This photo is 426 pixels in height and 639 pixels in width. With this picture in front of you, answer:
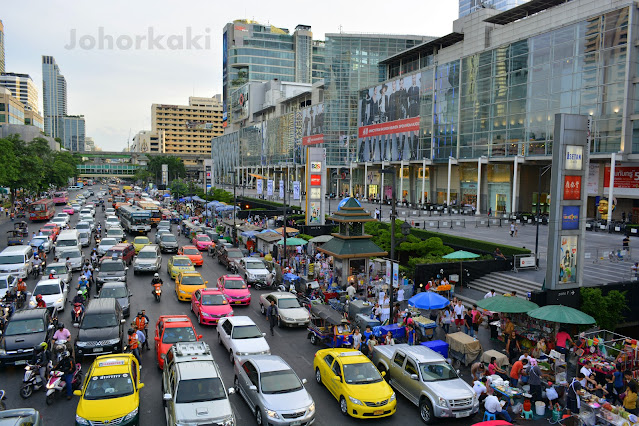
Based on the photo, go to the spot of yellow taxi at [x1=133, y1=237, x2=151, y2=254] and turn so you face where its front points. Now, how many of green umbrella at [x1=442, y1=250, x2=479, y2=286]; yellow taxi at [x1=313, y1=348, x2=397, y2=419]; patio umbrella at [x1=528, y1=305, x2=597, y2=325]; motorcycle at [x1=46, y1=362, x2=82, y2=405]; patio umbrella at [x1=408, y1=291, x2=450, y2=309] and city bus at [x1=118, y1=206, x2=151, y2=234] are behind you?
1

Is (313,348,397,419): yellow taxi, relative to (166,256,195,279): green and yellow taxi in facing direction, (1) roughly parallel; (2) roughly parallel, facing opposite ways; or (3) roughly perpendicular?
roughly parallel

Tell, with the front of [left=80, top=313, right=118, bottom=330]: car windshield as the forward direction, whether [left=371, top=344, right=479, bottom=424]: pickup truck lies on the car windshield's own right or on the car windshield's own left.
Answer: on the car windshield's own left

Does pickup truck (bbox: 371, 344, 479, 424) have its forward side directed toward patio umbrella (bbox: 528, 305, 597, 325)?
no

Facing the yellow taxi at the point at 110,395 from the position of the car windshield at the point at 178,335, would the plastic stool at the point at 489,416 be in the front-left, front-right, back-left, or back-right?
front-left

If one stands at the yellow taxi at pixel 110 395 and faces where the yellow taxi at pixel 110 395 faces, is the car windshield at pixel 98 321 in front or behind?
behind

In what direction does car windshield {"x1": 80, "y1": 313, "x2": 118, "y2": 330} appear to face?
toward the camera

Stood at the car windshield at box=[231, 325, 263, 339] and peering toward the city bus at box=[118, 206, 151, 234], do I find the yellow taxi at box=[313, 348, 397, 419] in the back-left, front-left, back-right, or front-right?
back-right

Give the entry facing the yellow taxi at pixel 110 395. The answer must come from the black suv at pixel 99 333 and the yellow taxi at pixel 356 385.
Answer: the black suv

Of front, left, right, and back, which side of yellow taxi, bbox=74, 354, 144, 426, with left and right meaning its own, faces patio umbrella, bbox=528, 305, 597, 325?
left

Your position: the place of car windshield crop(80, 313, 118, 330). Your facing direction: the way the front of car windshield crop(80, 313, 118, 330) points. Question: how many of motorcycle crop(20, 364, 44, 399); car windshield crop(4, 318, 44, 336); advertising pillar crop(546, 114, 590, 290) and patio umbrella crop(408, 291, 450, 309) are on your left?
2

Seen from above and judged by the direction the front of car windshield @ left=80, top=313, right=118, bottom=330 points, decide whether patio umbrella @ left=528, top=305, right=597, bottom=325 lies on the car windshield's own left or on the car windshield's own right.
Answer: on the car windshield's own left

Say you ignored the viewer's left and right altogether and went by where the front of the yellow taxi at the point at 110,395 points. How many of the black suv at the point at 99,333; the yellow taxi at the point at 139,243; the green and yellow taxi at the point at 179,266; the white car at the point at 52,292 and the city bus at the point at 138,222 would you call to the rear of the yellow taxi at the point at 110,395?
5

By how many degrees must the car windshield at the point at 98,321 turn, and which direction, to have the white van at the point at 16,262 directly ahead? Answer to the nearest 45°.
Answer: approximately 180°

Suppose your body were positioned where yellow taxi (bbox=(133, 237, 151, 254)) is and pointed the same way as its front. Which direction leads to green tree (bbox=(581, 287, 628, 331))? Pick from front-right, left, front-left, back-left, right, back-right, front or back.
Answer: front-left

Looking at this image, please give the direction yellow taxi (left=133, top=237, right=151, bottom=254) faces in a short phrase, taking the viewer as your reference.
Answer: facing the viewer

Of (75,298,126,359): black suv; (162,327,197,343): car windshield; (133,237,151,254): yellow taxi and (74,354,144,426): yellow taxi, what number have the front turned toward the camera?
4

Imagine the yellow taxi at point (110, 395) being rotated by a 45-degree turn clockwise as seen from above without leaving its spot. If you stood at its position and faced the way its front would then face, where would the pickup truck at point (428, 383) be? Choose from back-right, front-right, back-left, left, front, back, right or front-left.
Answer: back-left

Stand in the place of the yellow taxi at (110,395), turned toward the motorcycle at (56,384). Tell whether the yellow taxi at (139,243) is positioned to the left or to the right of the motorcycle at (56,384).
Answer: right

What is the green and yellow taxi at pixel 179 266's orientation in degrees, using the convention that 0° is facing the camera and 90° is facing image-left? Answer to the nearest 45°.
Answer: approximately 315°
